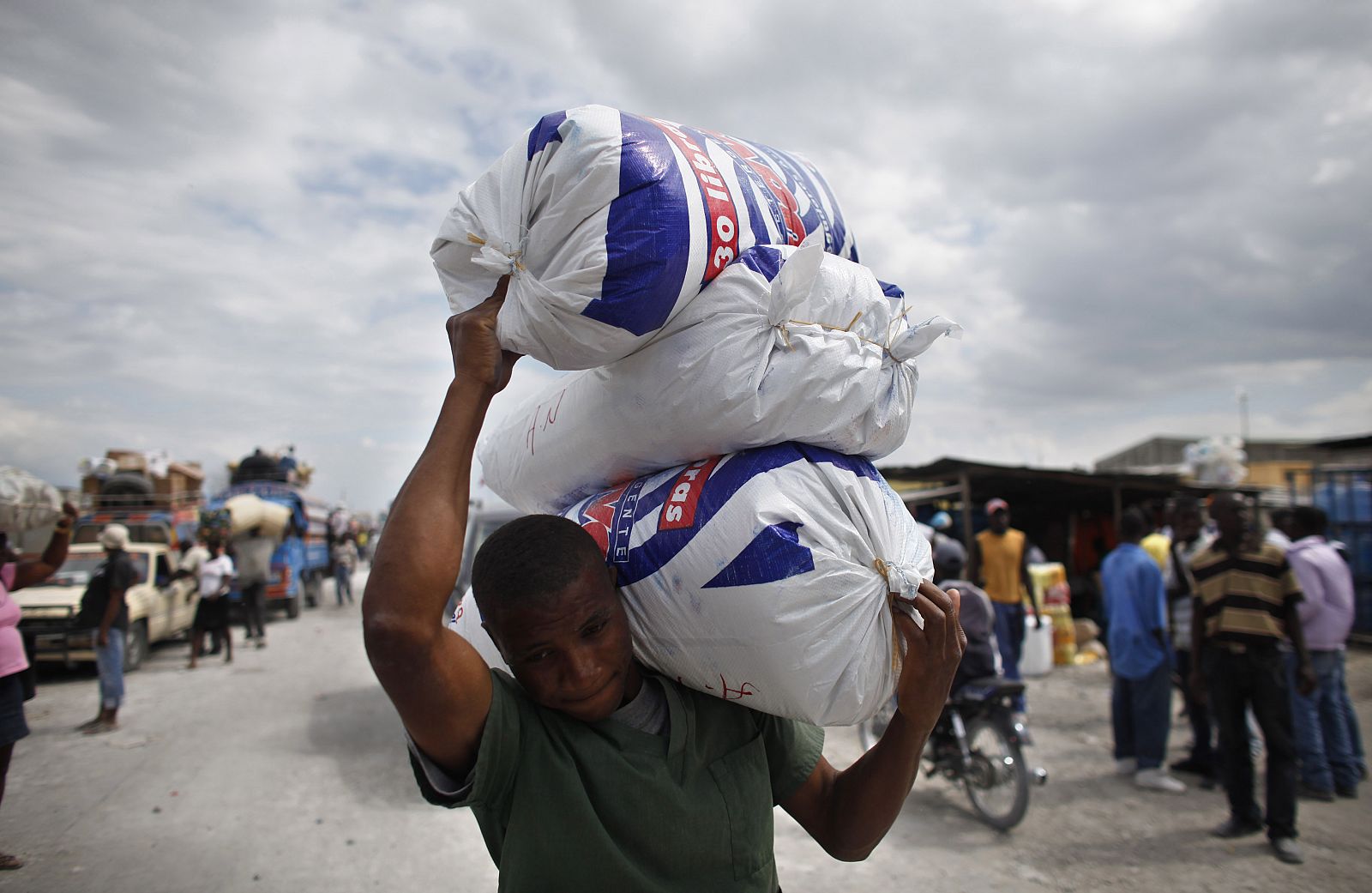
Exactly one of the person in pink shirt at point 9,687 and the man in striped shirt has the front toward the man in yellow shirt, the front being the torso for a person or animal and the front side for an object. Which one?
the person in pink shirt

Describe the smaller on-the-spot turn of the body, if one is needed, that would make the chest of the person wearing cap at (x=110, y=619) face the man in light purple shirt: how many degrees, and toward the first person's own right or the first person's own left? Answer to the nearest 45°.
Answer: approximately 135° to the first person's own left

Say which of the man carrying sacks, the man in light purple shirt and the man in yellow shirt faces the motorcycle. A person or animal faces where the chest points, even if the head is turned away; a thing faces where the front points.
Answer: the man in yellow shirt

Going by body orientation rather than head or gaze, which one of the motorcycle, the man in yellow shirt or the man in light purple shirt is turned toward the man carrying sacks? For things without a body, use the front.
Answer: the man in yellow shirt

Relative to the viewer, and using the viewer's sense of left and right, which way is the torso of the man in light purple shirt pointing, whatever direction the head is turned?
facing away from the viewer and to the left of the viewer

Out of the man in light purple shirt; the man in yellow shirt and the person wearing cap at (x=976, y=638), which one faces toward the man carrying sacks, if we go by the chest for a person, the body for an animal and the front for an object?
the man in yellow shirt

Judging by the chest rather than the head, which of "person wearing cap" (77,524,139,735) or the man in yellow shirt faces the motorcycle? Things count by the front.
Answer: the man in yellow shirt
